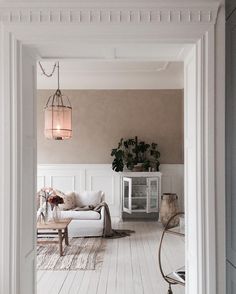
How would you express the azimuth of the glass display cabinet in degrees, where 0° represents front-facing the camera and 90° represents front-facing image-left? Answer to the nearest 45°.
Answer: approximately 0°

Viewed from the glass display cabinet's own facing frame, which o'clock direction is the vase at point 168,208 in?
The vase is roughly at 10 o'clock from the glass display cabinet.

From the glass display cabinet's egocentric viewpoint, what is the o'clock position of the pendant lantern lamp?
The pendant lantern lamp is roughly at 1 o'clock from the glass display cabinet.

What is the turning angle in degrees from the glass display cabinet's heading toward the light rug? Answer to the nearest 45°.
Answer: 0° — it already faces it

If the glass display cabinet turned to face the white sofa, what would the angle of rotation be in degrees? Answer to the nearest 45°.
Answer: approximately 45° to its right

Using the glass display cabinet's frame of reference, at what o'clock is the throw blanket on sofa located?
The throw blanket on sofa is roughly at 1 o'clock from the glass display cabinet.

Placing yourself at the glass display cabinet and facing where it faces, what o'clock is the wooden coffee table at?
The wooden coffee table is roughly at 1 o'clock from the glass display cabinet.

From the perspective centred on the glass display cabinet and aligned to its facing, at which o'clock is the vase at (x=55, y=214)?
The vase is roughly at 1 o'clock from the glass display cabinet.
